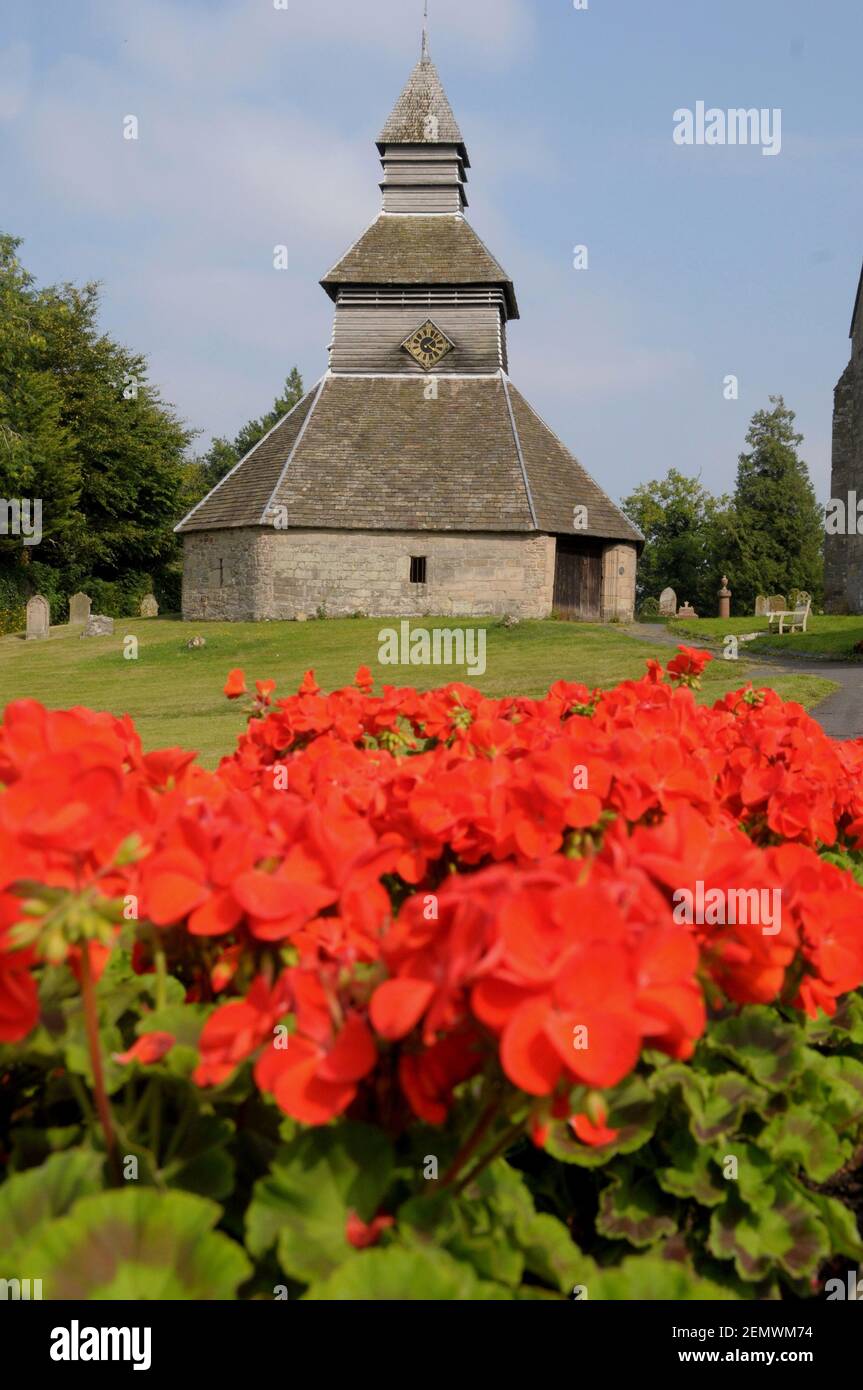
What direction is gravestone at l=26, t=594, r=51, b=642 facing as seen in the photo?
toward the camera

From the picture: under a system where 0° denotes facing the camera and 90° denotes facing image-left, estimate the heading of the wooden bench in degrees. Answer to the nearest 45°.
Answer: approximately 45°

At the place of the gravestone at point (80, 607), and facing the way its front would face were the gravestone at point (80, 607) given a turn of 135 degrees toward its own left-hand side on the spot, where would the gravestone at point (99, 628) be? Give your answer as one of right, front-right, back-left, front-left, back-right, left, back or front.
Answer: back-right

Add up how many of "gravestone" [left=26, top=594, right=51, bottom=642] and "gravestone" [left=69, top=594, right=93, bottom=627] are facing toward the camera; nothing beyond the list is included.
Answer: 2

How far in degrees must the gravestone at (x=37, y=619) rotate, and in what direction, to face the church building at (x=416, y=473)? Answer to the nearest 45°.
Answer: approximately 90° to its left
